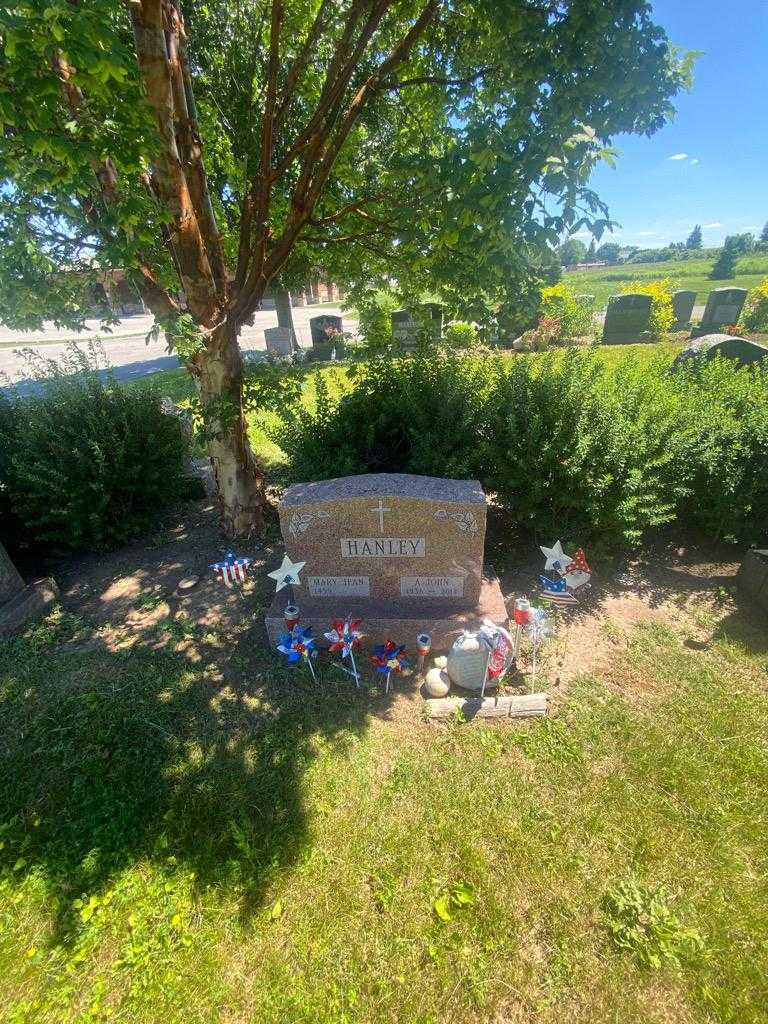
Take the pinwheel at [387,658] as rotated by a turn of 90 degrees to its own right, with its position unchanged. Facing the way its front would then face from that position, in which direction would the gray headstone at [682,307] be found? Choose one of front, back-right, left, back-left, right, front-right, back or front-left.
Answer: back-right

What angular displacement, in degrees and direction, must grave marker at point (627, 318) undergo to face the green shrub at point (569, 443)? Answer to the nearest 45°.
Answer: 0° — it already faces it

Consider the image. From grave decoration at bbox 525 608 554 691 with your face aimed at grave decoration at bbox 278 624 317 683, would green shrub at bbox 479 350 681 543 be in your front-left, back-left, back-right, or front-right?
back-right

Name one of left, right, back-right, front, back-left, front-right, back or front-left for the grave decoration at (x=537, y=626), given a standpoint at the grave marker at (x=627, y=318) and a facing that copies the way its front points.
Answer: front

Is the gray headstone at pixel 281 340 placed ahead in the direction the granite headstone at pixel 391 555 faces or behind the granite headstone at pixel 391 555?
behind

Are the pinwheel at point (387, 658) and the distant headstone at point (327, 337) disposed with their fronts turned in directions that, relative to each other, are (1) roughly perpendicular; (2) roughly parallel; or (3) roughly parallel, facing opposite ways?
roughly parallel

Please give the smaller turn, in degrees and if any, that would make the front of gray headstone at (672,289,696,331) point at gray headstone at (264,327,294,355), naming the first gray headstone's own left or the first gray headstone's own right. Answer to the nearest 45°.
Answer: approximately 45° to the first gray headstone's own right

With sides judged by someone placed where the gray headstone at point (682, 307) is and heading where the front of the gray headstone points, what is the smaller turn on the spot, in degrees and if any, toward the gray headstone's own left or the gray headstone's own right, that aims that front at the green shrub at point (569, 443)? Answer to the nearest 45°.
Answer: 0° — it already faces it

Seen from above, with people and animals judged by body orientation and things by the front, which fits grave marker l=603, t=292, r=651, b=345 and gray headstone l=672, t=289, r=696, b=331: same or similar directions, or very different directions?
same or similar directions

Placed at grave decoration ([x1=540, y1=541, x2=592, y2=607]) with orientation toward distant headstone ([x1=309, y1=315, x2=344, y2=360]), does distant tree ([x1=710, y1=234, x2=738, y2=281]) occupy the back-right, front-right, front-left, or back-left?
front-right

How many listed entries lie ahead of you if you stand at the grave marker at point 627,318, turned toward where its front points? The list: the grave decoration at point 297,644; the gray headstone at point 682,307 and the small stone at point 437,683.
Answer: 2

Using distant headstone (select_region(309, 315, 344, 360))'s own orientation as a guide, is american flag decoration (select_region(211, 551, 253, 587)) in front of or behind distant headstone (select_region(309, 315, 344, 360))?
in front

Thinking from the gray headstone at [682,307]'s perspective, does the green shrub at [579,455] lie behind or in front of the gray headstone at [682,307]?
in front

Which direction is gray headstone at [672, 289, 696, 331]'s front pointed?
toward the camera

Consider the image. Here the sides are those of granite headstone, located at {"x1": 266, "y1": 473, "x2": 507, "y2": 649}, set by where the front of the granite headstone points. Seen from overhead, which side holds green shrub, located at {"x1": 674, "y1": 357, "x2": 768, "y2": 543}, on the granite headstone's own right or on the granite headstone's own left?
on the granite headstone's own left

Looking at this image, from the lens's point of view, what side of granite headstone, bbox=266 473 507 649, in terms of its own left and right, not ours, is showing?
front

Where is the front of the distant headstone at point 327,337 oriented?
toward the camera

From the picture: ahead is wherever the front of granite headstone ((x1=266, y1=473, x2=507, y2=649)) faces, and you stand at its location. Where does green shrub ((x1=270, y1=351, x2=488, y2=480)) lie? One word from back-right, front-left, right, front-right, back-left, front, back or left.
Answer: back
